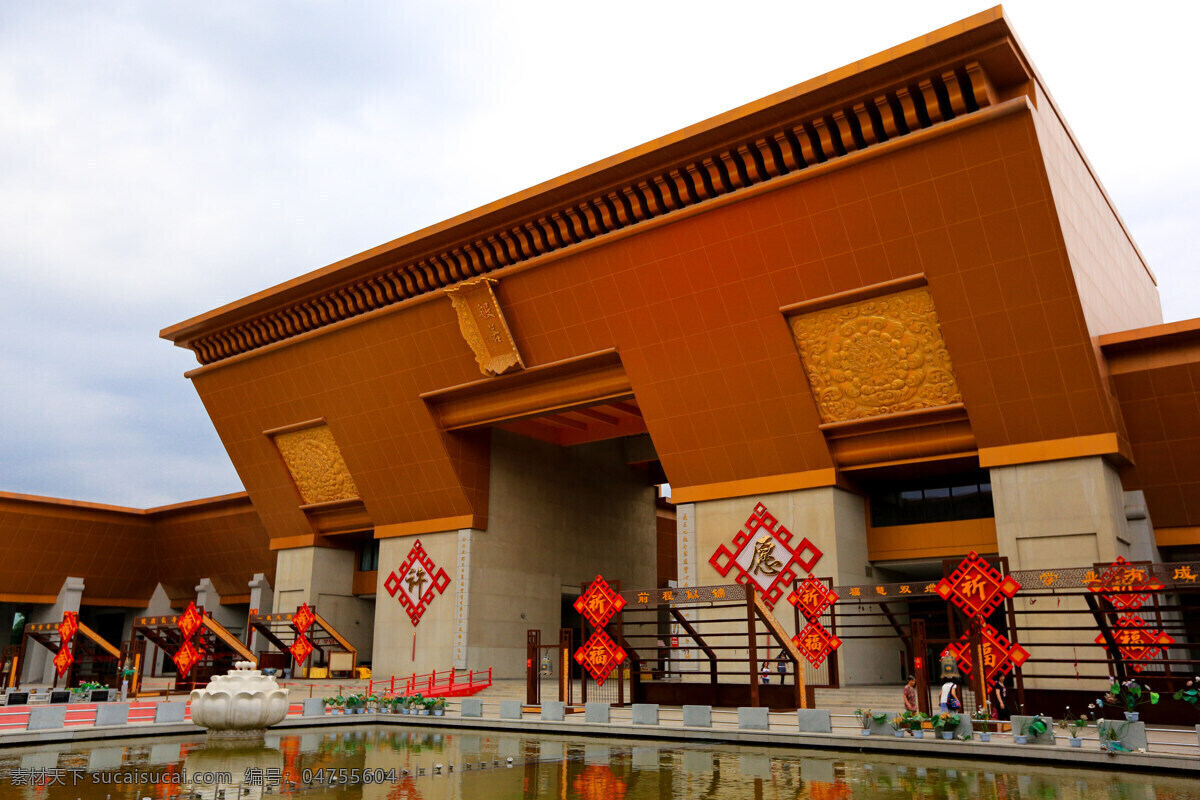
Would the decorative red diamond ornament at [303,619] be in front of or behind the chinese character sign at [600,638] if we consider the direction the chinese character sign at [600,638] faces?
behind

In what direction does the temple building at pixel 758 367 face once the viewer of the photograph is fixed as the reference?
facing the viewer and to the left of the viewer

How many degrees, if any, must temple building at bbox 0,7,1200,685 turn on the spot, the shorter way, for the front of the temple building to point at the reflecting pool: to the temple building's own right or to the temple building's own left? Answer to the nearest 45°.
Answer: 0° — it already faces it

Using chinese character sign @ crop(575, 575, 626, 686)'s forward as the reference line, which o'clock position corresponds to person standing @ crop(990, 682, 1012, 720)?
The person standing is roughly at 10 o'clock from the chinese character sign.

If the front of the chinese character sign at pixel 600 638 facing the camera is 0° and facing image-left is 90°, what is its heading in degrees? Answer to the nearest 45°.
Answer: approximately 0°

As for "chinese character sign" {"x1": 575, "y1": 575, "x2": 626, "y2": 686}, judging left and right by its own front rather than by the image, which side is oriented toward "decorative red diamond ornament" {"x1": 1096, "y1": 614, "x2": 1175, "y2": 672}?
left

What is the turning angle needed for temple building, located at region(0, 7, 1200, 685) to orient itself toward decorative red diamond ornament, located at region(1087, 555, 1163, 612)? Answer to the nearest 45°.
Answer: approximately 90° to its left

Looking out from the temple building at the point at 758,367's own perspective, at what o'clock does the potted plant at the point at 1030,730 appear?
The potted plant is roughly at 10 o'clock from the temple building.

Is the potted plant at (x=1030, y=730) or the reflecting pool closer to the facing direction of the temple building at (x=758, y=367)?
the reflecting pool

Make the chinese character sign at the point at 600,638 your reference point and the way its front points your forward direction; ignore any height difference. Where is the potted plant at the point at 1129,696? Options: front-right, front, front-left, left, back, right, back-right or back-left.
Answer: front-left

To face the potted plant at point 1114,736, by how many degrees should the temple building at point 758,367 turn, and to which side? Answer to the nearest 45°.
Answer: approximately 45° to its left

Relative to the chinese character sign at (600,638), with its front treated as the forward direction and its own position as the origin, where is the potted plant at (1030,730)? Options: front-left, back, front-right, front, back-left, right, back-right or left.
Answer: front-left
